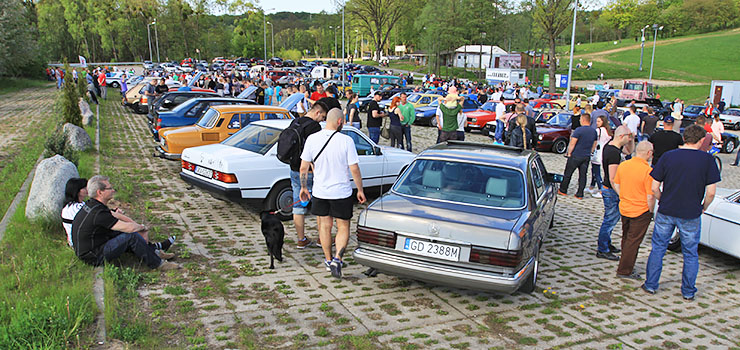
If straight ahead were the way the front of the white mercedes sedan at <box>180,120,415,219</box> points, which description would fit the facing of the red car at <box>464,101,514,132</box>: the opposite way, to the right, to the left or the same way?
the opposite way

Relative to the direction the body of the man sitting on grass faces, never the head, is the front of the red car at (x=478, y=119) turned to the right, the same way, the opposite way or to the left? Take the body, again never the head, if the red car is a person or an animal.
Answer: the opposite way

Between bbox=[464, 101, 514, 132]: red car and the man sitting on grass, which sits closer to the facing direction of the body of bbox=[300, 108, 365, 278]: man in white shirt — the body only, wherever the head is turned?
the red car

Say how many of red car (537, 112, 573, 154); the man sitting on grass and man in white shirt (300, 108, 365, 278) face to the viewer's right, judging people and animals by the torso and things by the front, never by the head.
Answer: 1

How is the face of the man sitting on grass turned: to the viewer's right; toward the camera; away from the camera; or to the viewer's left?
to the viewer's right

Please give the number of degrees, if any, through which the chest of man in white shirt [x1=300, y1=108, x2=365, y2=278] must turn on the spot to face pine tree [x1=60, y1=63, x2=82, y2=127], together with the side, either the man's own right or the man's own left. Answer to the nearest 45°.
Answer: approximately 45° to the man's own left

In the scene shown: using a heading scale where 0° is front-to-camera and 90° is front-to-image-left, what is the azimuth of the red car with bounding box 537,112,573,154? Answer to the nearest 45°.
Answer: approximately 45°

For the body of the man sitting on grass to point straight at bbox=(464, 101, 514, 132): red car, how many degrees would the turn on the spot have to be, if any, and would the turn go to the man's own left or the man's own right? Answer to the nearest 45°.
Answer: approximately 45° to the man's own left

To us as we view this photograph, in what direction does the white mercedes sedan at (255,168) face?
facing away from the viewer and to the right of the viewer

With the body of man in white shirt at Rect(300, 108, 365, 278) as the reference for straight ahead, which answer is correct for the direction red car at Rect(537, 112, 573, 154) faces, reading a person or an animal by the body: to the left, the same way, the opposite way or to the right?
to the left

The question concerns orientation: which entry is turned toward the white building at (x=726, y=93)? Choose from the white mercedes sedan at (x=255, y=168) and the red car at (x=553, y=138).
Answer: the white mercedes sedan

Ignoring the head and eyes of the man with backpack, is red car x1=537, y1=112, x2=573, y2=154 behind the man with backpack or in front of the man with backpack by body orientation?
in front

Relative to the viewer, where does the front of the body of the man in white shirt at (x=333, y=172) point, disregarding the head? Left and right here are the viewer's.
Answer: facing away from the viewer

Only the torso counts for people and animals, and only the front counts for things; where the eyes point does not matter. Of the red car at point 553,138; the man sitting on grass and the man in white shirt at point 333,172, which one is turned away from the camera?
the man in white shirt

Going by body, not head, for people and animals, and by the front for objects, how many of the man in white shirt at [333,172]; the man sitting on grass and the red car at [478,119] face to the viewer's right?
1

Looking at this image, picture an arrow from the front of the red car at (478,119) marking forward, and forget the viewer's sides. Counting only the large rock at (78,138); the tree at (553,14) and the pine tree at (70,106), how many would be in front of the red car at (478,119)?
2

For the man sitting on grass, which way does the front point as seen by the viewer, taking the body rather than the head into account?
to the viewer's right

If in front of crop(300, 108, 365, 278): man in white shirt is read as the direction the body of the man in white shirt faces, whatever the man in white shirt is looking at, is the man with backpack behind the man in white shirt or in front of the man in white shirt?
in front
